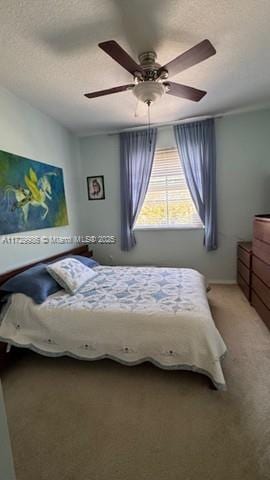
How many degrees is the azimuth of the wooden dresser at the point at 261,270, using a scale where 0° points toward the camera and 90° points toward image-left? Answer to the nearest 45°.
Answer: approximately 90°

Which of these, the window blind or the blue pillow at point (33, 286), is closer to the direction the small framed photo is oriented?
the blue pillow

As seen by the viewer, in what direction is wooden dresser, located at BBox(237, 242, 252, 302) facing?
to the viewer's left

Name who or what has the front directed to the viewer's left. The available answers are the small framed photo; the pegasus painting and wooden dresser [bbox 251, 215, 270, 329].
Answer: the wooden dresser

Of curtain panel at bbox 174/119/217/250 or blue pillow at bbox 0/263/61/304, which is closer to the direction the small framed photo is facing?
the blue pillow

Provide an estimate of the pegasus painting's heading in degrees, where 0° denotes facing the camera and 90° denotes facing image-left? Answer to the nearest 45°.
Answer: approximately 315°

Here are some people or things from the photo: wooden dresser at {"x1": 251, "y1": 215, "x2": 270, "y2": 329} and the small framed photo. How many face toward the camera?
1
